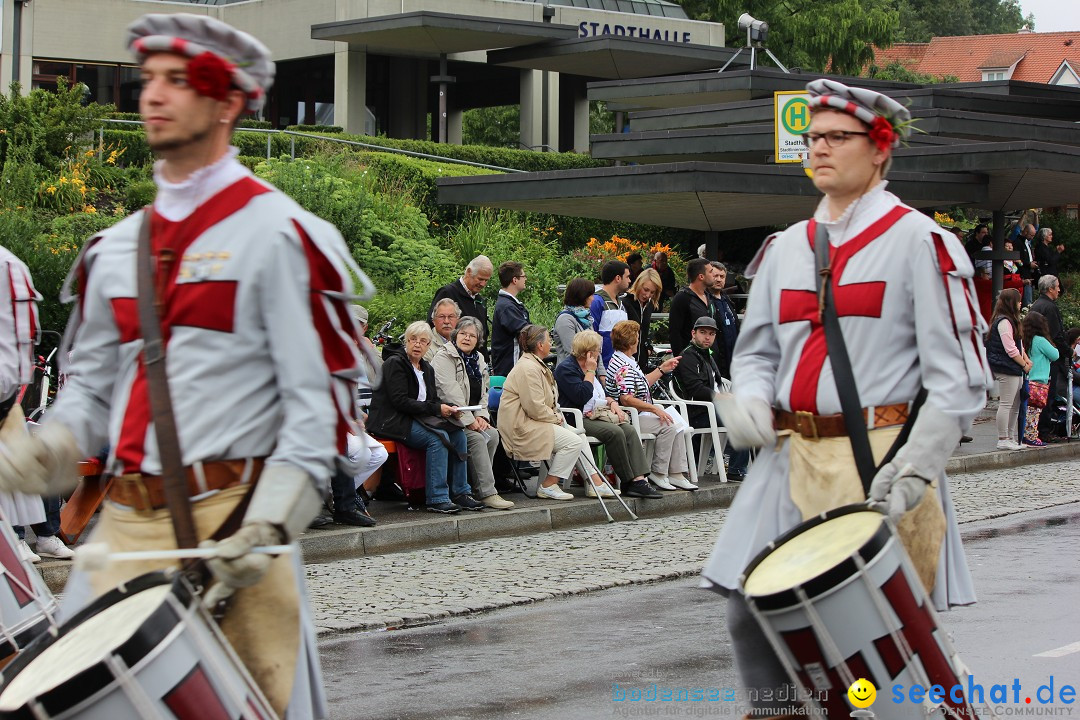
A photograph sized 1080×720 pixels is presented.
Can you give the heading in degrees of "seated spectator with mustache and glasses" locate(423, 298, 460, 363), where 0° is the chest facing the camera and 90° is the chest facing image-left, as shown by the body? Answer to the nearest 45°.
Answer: approximately 0°

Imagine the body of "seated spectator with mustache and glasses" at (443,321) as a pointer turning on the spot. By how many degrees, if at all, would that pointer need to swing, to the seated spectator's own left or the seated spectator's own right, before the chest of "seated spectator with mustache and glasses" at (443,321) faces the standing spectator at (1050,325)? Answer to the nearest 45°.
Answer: approximately 135° to the seated spectator's own left

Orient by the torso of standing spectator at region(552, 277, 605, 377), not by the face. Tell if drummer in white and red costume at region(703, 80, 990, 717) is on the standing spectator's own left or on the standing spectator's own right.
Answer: on the standing spectator's own right

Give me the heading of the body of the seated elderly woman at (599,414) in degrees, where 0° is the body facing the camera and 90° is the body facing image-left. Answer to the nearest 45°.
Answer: approximately 315°

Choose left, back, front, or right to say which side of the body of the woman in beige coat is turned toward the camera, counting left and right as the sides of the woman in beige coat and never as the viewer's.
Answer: right

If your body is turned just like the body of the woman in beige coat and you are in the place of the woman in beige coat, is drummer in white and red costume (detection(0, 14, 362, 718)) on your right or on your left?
on your right
